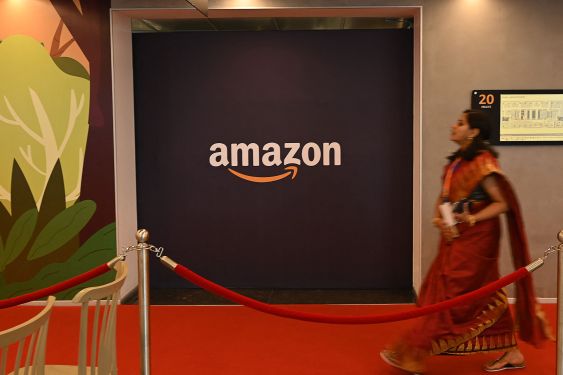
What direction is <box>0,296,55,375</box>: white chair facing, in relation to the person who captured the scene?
facing away from the viewer and to the left of the viewer

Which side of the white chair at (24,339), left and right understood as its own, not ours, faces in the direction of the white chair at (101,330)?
right

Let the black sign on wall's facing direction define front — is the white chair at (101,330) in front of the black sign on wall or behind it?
in front

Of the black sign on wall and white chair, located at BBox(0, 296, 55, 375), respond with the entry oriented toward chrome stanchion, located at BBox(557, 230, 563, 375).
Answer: the black sign on wall

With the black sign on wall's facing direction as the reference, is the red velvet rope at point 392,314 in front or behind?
in front

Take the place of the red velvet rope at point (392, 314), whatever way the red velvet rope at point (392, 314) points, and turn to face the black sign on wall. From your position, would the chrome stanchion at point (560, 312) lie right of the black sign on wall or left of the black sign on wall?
right

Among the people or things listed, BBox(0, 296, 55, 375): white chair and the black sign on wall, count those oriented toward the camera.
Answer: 1

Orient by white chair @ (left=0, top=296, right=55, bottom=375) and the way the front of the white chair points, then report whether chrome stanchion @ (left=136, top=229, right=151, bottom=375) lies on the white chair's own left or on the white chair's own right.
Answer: on the white chair's own right

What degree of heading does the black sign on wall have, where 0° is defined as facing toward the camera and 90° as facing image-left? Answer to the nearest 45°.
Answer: approximately 0°

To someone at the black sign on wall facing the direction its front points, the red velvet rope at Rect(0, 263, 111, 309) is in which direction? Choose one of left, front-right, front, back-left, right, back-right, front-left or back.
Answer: front-right

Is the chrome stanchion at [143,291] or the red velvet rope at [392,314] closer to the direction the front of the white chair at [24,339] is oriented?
the chrome stanchion
